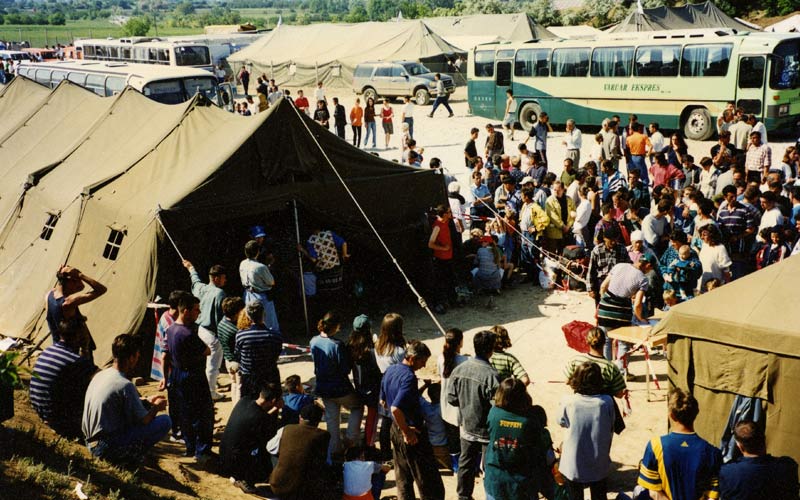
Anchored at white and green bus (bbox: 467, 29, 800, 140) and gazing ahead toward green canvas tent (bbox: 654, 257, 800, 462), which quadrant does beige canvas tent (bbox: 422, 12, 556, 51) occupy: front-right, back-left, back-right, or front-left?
back-right

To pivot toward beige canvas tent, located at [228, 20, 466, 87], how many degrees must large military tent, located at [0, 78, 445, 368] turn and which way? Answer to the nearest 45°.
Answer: approximately 135° to its left

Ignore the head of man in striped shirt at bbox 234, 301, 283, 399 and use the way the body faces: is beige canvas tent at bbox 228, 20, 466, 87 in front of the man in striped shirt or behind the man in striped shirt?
in front

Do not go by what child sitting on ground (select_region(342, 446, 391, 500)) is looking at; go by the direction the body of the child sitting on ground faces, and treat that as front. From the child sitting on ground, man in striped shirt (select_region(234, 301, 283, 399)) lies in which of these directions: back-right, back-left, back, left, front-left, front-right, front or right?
left

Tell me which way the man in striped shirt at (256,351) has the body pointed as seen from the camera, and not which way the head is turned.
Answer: away from the camera

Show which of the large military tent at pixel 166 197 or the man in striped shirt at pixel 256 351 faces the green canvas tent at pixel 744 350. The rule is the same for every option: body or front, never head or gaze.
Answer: the large military tent

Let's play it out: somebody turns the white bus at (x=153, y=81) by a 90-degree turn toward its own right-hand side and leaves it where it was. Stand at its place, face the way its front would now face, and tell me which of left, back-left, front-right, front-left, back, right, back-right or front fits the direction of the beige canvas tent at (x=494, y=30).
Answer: back

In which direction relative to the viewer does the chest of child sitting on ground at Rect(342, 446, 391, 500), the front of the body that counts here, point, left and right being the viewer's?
facing away from the viewer and to the right of the viewer

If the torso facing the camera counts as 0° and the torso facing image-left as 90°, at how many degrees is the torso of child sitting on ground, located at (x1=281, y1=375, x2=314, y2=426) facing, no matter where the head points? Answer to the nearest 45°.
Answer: approximately 225°

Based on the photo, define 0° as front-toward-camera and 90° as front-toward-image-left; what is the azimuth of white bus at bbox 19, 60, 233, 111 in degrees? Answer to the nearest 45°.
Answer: approximately 315°

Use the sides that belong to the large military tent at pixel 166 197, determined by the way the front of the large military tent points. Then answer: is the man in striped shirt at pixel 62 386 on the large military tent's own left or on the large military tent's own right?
on the large military tent's own right

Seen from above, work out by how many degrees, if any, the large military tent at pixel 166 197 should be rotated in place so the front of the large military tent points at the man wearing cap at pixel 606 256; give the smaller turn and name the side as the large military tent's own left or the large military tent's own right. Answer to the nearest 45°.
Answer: approximately 45° to the large military tent's own left

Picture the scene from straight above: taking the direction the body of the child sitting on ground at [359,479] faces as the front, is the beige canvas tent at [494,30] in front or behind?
in front

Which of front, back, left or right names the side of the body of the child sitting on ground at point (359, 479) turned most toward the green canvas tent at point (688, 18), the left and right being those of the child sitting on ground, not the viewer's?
front
